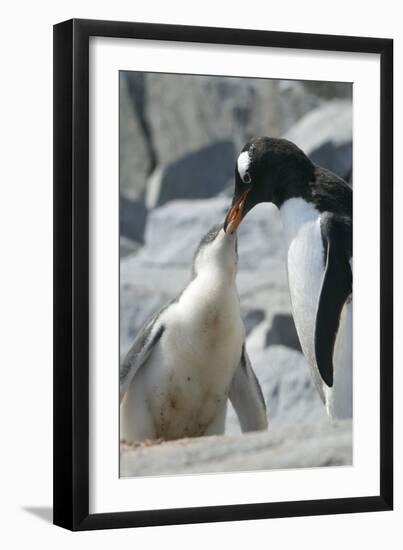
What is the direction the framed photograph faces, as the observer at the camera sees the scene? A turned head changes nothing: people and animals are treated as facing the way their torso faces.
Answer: facing the viewer and to the right of the viewer
